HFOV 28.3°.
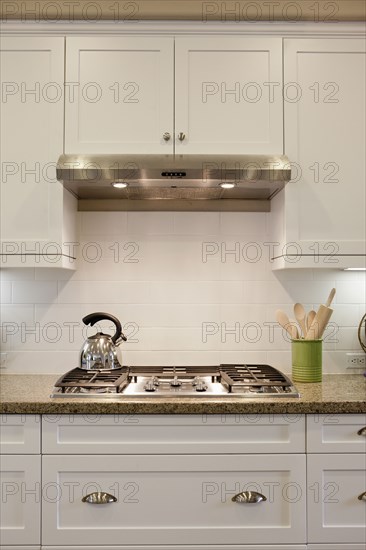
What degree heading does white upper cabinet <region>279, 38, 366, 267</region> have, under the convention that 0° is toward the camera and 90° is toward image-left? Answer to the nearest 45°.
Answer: approximately 0°

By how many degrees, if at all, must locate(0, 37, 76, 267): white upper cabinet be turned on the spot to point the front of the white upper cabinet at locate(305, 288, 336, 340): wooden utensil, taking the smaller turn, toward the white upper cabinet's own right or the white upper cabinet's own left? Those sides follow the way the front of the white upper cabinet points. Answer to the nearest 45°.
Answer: approximately 90° to the white upper cabinet's own left
